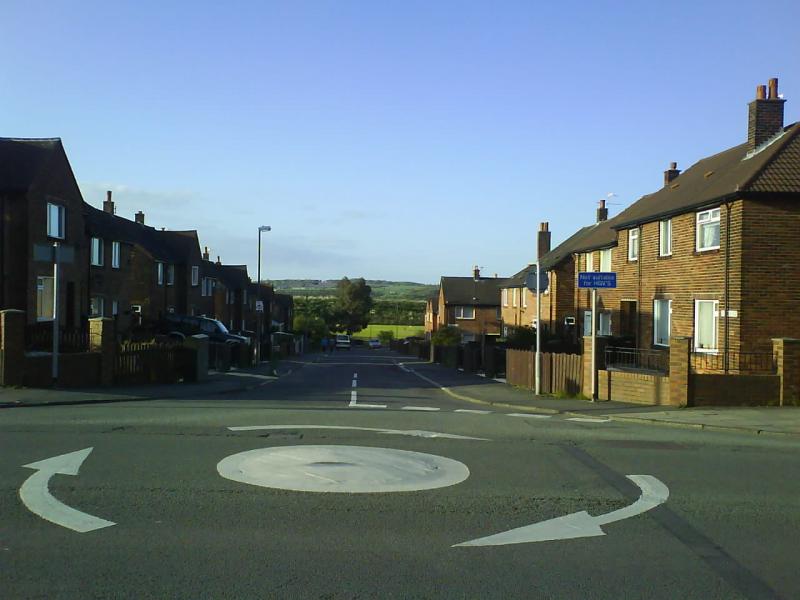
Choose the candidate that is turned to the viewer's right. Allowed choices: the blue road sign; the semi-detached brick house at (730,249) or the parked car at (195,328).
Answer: the parked car

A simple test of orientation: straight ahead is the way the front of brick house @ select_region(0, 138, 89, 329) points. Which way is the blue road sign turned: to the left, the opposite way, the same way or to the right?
to the right

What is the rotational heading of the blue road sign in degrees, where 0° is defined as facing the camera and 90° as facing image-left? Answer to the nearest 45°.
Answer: approximately 0°

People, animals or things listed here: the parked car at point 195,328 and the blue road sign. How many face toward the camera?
1

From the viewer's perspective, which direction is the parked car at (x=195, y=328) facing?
to the viewer's right

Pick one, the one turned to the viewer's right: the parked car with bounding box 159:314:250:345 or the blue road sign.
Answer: the parked car

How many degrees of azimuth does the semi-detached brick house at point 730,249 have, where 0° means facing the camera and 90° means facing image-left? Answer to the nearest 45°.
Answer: approximately 45°

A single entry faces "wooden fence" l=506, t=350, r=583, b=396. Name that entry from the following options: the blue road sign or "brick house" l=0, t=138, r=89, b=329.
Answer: the brick house

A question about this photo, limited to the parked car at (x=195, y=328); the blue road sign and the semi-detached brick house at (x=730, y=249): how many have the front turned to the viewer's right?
1

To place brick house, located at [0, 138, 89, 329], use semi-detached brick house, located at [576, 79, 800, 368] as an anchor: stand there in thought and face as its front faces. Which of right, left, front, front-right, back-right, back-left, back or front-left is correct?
front-right

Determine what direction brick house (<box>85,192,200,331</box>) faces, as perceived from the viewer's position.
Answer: facing the viewer and to the right of the viewer

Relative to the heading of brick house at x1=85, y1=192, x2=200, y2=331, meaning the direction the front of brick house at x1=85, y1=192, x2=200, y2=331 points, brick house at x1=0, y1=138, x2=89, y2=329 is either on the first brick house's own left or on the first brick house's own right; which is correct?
on the first brick house's own right

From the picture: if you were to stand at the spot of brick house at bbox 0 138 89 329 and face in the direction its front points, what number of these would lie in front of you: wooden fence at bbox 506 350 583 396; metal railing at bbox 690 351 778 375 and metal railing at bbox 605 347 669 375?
3

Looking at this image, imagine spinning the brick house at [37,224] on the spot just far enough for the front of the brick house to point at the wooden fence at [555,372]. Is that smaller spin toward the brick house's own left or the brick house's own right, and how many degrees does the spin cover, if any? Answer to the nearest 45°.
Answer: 0° — it already faces it

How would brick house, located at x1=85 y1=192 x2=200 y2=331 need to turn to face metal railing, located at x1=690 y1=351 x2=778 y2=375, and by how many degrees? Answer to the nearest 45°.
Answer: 0° — it already faces it
